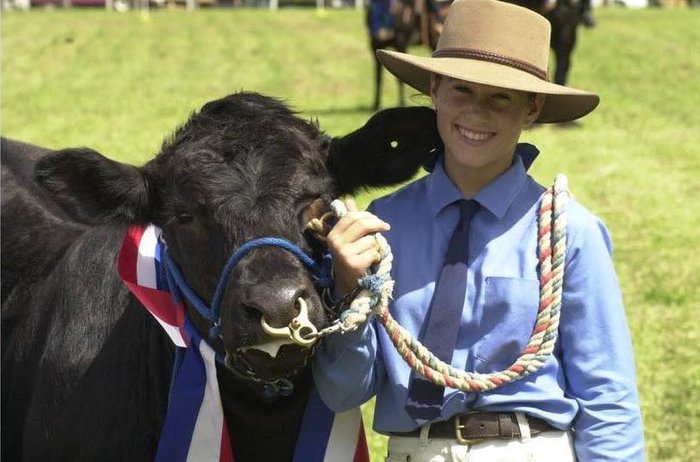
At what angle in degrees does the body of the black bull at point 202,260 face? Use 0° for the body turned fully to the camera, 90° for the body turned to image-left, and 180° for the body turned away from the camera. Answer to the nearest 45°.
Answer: approximately 315°
